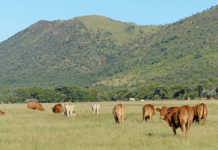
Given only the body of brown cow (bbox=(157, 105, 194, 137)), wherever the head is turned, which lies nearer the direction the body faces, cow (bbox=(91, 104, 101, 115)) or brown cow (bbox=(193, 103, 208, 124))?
the cow

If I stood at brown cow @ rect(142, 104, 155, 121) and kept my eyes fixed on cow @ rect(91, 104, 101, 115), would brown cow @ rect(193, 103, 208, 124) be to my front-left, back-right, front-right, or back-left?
back-right

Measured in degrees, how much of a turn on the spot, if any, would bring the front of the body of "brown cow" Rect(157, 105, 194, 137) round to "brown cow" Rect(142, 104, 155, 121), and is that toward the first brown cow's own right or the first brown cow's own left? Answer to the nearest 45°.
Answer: approximately 45° to the first brown cow's own right

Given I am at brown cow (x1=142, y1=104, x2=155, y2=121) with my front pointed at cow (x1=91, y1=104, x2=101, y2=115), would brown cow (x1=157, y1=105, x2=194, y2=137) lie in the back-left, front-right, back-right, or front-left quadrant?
back-left

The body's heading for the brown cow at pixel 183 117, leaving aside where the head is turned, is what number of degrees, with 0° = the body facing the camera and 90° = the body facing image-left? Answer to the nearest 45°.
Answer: approximately 135°

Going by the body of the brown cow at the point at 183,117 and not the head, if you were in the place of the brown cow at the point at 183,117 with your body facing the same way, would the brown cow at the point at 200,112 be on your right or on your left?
on your right
